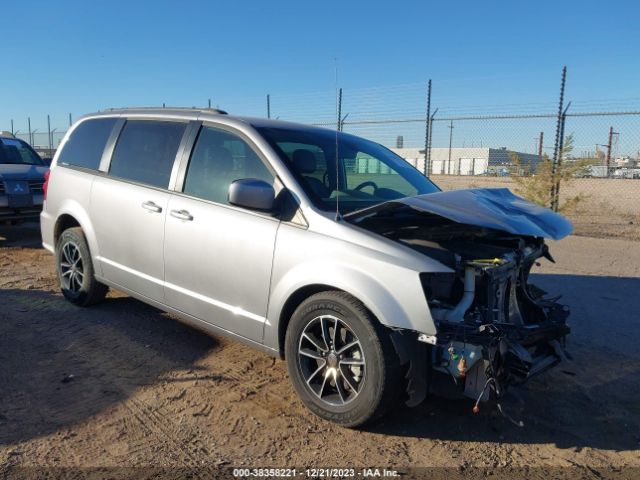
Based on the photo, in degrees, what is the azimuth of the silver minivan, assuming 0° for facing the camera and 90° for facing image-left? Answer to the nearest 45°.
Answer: approximately 315°

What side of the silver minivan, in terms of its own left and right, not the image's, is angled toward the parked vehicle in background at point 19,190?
back

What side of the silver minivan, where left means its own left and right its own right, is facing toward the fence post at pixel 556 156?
left
